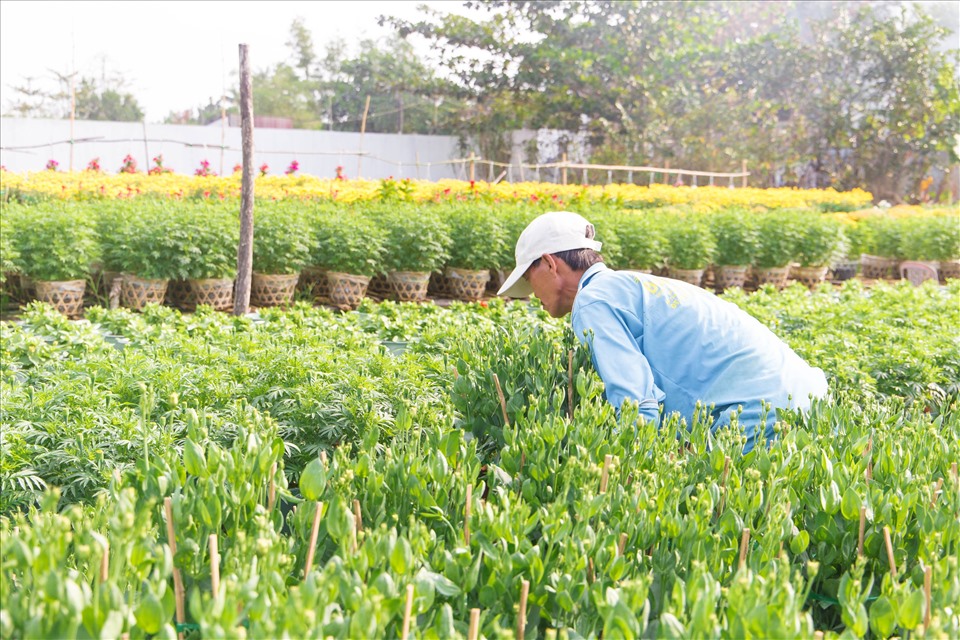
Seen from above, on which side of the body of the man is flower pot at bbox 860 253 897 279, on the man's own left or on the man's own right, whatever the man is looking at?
on the man's own right

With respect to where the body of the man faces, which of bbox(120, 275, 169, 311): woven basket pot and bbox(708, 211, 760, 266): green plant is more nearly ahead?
the woven basket pot

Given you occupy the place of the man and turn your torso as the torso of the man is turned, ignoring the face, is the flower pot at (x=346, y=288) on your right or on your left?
on your right

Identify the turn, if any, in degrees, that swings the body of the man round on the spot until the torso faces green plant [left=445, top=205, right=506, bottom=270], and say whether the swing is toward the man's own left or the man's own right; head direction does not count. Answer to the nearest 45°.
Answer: approximately 90° to the man's own right

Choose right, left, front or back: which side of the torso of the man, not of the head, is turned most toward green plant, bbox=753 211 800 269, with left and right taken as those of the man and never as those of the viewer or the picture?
right

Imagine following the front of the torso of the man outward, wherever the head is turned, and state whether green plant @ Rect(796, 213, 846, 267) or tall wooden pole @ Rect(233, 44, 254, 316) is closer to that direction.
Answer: the tall wooden pole

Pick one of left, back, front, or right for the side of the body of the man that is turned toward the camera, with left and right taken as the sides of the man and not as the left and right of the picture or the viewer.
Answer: left

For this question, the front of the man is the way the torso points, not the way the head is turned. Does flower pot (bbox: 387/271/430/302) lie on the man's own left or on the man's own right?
on the man's own right

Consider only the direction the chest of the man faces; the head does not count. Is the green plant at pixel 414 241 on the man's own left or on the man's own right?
on the man's own right

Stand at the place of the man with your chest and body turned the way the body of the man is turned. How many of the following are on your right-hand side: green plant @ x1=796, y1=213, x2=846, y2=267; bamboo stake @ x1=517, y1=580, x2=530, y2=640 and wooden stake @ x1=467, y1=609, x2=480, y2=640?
1

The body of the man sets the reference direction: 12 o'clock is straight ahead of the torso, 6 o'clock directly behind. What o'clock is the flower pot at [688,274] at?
The flower pot is roughly at 3 o'clock from the man.

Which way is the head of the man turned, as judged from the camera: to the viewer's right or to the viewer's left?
to the viewer's left

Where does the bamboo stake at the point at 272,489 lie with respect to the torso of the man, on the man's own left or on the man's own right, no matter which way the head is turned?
on the man's own left

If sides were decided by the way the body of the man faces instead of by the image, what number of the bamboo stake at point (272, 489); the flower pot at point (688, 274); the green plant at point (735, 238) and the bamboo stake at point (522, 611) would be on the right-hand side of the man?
2

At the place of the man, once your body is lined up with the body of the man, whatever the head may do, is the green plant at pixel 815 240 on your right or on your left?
on your right

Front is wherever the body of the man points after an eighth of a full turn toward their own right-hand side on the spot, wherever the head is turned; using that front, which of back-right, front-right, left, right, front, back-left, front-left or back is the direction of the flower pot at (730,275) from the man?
front-right
